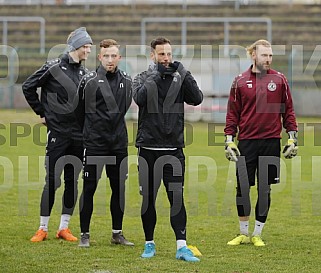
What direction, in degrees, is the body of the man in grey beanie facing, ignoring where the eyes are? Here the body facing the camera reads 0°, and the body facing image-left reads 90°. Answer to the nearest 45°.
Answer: approximately 315°

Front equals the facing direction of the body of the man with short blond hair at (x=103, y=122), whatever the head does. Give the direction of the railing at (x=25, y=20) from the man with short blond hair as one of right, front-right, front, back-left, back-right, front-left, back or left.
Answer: back

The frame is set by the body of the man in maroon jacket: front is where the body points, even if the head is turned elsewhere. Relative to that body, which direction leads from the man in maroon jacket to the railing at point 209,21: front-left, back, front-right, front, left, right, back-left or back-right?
back

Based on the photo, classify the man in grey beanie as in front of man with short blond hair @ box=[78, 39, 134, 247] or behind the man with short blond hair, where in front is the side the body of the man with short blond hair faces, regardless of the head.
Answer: behind

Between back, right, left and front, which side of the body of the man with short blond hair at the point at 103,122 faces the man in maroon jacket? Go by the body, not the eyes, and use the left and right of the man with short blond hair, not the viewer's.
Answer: left

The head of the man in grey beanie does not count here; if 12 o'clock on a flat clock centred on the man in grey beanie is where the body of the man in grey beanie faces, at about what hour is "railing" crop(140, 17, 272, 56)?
The railing is roughly at 8 o'clock from the man in grey beanie.

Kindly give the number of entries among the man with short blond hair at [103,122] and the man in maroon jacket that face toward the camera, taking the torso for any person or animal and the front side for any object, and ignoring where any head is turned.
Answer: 2

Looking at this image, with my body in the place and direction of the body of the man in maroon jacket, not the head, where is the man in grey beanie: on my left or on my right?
on my right

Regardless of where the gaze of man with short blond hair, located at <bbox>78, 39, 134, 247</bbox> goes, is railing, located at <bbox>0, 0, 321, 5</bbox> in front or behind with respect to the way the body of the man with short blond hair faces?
behind

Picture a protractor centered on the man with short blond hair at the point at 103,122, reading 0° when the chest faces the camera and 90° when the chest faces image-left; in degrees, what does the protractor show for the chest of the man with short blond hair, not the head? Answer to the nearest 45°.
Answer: approximately 0°
